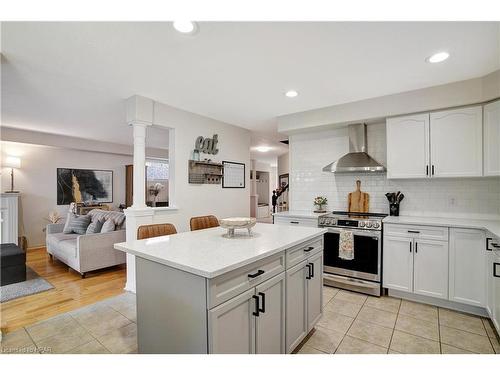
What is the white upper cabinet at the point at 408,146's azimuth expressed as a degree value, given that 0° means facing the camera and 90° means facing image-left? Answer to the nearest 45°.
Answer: approximately 0°

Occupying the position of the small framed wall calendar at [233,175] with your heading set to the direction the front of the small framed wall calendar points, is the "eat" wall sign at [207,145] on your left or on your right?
on your right

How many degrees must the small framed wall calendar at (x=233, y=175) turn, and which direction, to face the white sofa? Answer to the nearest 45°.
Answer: approximately 135° to its right

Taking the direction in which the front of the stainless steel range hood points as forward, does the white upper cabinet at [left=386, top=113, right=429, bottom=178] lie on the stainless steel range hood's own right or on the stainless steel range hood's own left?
on the stainless steel range hood's own left

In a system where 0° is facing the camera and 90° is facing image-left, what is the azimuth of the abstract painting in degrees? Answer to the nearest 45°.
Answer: approximately 315°

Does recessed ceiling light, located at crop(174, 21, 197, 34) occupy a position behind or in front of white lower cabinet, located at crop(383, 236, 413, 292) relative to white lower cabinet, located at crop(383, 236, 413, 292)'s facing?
in front

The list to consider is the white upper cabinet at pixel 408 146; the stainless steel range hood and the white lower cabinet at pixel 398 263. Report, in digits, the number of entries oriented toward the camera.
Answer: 3

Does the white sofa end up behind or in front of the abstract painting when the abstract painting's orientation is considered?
in front

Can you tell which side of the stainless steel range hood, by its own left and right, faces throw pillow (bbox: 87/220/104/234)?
right

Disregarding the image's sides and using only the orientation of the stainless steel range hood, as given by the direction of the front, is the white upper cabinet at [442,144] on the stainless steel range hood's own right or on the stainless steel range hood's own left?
on the stainless steel range hood's own left

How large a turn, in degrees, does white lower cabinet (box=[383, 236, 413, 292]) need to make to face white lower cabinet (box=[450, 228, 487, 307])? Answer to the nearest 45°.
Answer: approximately 90° to its left

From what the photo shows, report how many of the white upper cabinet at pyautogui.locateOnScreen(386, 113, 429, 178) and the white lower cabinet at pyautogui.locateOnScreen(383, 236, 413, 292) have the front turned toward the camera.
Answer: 2

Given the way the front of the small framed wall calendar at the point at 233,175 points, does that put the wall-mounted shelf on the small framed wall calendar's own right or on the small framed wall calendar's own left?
on the small framed wall calendar's own right
